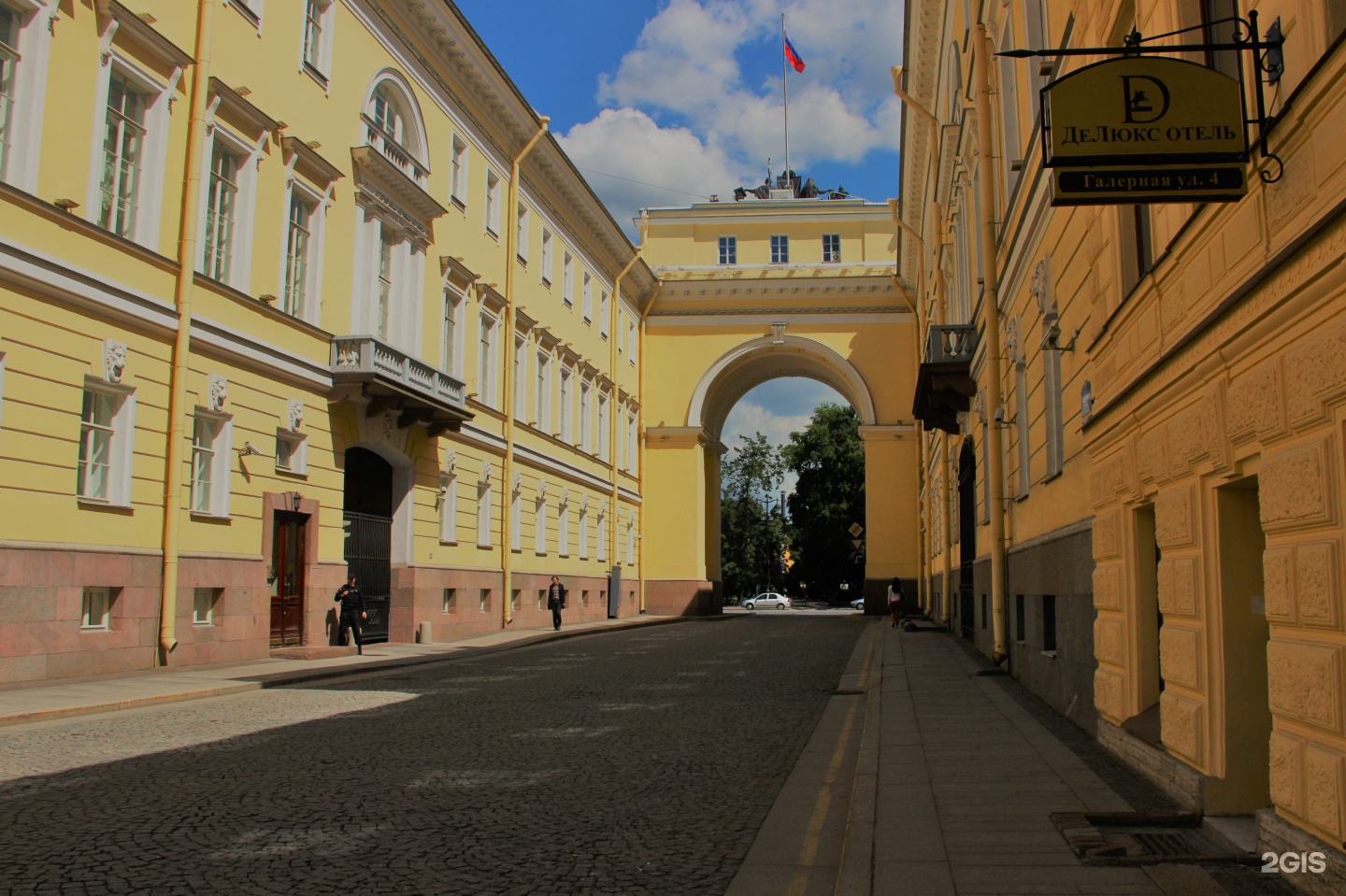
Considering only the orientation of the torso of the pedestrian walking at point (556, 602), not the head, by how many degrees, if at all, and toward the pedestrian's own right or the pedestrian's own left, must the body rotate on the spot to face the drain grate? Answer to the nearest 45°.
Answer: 0° — they already face it

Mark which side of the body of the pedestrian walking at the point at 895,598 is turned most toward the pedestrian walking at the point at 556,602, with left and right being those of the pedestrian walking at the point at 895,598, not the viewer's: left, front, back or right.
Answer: left

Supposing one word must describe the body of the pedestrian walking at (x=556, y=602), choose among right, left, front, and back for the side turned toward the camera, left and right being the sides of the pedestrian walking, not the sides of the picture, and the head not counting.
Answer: front

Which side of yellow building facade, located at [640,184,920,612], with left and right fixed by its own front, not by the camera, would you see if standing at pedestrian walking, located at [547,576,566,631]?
front

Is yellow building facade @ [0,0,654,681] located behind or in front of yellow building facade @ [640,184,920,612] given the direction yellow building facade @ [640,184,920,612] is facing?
in front

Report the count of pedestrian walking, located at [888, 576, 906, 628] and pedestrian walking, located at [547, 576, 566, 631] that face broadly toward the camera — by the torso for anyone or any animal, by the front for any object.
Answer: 1

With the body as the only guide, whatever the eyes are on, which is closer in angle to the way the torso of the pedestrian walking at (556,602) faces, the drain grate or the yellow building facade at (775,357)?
the drain grate

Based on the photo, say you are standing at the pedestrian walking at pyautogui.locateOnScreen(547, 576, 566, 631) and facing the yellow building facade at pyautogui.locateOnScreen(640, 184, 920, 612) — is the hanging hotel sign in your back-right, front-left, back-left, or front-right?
back-right

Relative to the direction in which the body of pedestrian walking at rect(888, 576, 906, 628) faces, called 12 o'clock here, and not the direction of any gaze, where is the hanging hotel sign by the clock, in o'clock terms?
The hanging hotel sign is roughly at 6 o'clock from the pedestrian walking.

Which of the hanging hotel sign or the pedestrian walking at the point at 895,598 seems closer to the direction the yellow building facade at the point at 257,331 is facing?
the hanging hotel sign

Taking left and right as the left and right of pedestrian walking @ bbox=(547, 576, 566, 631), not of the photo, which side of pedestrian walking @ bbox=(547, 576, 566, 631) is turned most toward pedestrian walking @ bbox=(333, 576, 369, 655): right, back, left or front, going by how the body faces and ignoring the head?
front

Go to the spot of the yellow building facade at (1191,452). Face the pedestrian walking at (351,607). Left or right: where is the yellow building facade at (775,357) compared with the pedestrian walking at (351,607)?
right
